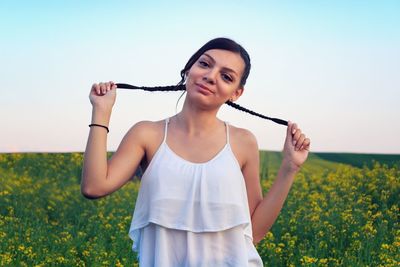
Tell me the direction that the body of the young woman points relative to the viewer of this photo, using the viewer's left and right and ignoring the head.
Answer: facing the viewer
